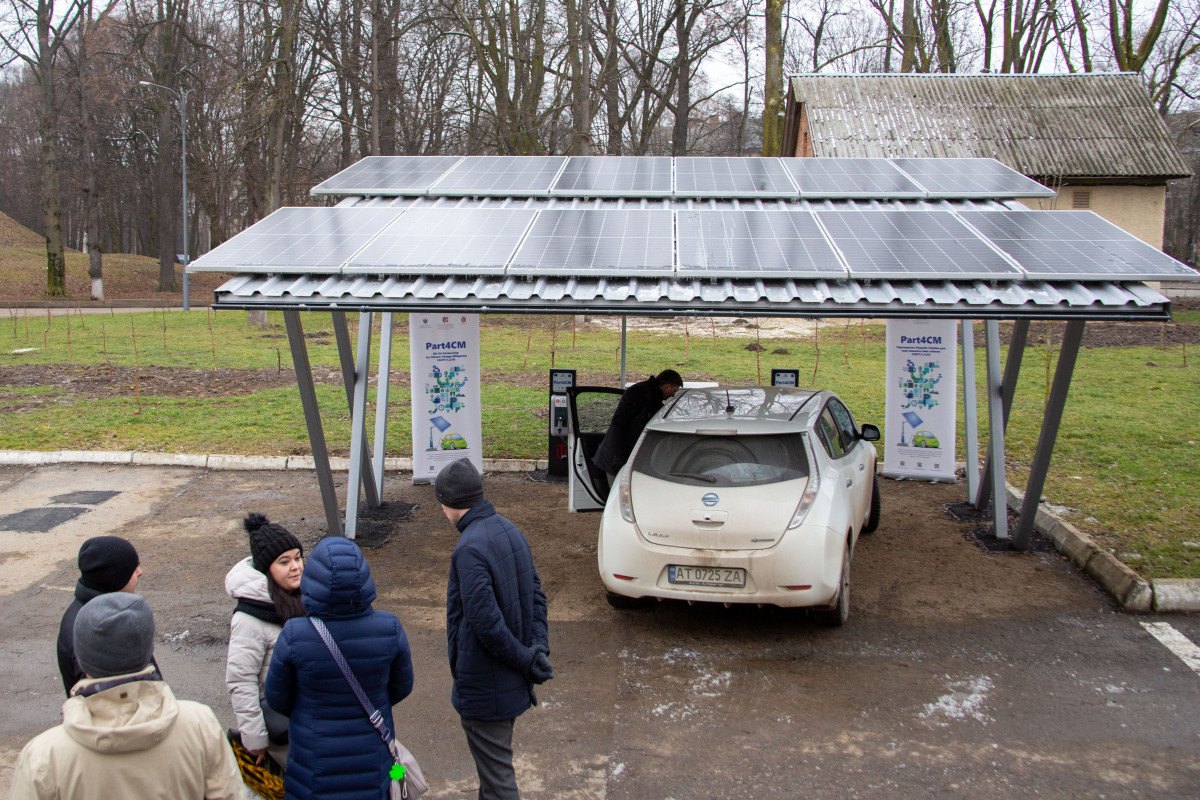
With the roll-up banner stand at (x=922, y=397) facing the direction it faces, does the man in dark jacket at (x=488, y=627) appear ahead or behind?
ahead

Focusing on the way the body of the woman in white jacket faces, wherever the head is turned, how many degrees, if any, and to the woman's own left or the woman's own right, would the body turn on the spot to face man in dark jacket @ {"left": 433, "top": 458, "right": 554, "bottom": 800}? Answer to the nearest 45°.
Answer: approximately 45° to the woman's own left

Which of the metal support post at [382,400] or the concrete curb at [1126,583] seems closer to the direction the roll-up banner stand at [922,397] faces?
the concrete curb

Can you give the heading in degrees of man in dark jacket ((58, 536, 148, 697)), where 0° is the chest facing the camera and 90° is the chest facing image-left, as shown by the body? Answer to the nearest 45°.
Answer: approximately 270°

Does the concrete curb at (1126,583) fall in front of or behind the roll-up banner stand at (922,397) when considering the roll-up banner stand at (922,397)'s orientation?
in front

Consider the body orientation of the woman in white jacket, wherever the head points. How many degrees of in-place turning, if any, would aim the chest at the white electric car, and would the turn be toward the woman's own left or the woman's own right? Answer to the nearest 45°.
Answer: approximately 90° to the woman's own left

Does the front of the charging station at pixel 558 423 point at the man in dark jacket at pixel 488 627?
yes

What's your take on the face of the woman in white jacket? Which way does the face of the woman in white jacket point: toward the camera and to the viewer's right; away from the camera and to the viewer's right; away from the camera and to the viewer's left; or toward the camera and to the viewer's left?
toward the camera and to the viewer's right

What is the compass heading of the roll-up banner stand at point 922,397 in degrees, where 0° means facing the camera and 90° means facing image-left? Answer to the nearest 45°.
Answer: approximately 0°
